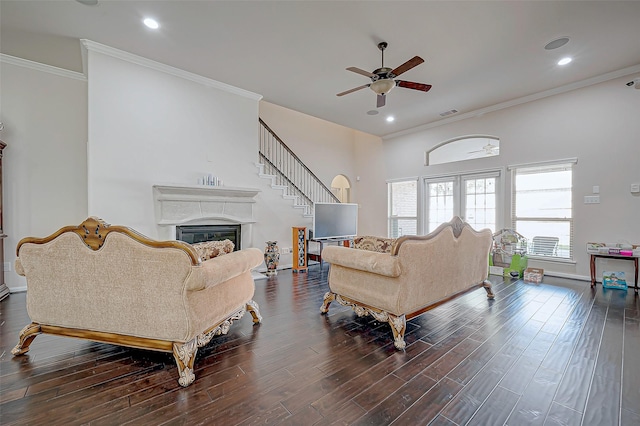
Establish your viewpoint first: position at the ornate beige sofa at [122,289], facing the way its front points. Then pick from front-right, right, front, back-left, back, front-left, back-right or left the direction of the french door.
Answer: front-right

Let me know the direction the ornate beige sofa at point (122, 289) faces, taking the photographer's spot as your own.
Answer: facing away from the viewer and to the right of the viewer

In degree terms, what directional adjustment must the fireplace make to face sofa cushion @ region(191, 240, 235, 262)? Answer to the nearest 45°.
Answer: approximately 45° to its right

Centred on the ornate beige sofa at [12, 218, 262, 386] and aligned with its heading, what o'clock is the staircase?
The staircase is roughly at 12 o'clock from the ornate beige sofa.

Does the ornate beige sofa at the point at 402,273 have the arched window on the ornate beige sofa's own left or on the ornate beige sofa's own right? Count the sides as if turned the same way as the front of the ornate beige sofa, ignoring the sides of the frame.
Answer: on the ornate beige sofa's own right

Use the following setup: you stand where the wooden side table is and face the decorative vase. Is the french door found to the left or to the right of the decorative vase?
right

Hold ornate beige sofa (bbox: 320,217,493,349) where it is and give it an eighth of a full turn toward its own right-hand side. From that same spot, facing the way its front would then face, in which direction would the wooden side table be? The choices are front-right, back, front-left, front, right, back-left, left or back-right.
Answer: front-right

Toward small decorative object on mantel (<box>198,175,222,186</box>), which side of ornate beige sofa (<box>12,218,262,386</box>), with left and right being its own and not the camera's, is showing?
front

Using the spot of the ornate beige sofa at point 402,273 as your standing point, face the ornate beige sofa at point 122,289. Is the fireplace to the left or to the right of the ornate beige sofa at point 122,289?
right

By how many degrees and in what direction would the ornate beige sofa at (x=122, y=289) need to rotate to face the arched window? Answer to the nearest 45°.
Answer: approximately 45° to its right

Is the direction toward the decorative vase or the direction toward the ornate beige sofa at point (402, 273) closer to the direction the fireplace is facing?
the ornate beige sofa

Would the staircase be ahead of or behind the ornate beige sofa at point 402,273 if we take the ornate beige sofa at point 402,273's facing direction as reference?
ahead

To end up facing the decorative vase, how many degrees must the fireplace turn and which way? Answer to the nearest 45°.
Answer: approximately 45° to its left

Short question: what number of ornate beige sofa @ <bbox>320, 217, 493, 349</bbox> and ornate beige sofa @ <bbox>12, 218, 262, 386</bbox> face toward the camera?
0

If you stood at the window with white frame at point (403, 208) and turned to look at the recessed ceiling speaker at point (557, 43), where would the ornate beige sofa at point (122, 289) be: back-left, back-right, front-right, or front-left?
front-right

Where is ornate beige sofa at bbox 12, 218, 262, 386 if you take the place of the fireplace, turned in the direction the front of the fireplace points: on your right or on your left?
on your right

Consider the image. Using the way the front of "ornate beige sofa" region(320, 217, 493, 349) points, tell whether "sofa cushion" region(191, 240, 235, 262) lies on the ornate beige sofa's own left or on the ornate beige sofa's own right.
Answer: on the ornate beige sofa's own left

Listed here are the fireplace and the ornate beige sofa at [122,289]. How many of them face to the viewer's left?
0
